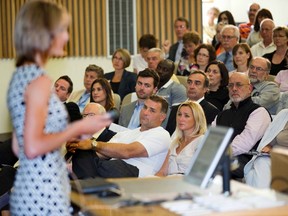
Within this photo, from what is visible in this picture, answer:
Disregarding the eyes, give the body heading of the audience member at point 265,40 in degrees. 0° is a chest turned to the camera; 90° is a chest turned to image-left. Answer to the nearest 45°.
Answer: approximately 45°

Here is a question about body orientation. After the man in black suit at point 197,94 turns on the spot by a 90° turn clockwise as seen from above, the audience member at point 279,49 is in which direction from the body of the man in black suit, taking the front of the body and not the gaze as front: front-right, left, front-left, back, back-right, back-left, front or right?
right

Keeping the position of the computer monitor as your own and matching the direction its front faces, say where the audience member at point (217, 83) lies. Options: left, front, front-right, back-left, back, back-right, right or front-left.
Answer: back-right

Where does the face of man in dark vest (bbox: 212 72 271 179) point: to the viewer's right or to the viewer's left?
to the viewer's left

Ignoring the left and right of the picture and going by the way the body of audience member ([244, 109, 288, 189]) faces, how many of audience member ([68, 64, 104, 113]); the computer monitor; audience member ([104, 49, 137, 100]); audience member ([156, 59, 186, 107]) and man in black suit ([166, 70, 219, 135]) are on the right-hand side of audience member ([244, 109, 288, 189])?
4

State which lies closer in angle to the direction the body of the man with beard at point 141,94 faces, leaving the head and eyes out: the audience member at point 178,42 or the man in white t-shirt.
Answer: the man in white t-shirt

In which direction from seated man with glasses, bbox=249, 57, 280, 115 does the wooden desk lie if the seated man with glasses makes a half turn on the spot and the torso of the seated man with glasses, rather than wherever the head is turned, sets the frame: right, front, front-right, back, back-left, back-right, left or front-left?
back-right

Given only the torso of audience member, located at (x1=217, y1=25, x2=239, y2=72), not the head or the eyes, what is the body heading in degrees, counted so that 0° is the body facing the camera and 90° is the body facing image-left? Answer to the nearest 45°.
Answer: approximately 45°
